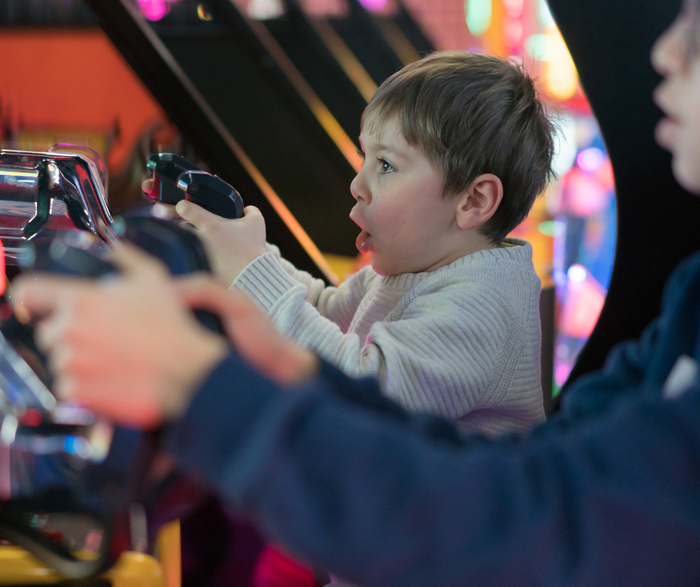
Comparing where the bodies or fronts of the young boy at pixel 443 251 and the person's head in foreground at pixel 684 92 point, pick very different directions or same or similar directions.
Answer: same or similar directions

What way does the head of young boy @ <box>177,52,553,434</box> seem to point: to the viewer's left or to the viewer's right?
to the viewer's left

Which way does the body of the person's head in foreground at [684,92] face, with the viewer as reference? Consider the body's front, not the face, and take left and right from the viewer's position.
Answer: facing to the left of the viewer

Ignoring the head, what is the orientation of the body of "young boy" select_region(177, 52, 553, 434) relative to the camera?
to the viewer's left

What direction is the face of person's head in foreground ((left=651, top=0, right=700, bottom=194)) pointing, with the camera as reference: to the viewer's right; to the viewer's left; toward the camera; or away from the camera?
to the viewer's left

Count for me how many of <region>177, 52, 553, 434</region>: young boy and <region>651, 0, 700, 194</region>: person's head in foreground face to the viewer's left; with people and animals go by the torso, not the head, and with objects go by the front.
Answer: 2
